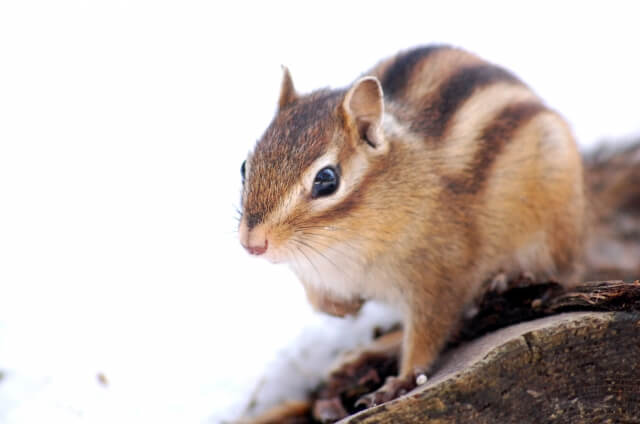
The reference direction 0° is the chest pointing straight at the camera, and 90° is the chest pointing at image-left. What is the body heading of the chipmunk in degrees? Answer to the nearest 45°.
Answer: approximately 45°
